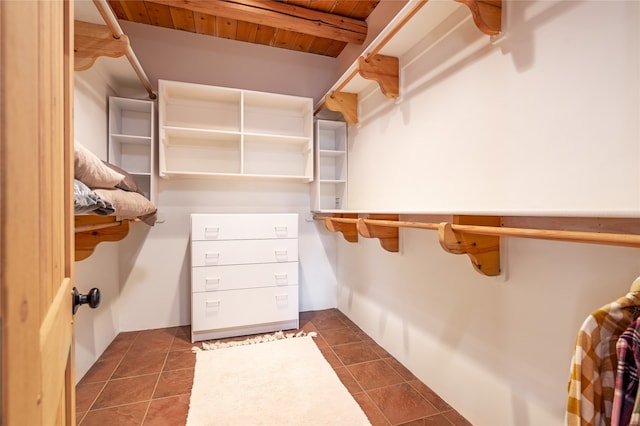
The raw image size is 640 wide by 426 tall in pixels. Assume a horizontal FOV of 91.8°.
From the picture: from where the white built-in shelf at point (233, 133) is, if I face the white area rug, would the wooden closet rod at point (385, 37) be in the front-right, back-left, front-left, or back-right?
front-left

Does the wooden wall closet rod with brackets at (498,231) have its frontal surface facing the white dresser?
no

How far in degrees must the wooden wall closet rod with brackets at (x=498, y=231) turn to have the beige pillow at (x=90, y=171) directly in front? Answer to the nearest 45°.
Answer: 0° — it already faces it

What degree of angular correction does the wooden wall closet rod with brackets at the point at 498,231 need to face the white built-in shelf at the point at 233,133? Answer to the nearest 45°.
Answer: approximately 45° to its right

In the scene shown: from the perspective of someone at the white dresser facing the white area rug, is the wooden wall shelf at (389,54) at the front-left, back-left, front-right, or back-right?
front-left

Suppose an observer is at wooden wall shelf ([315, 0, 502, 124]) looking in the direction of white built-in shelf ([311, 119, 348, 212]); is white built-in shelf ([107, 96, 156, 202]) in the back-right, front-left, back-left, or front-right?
front-left

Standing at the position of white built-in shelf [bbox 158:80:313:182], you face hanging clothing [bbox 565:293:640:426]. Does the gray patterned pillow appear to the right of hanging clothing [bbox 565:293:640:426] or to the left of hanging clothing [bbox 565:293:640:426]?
right

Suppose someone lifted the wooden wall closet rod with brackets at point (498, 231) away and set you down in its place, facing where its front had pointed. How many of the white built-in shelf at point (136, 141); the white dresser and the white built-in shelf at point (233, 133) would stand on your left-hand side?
0

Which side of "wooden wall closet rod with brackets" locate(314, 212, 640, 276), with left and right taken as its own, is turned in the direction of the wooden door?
front

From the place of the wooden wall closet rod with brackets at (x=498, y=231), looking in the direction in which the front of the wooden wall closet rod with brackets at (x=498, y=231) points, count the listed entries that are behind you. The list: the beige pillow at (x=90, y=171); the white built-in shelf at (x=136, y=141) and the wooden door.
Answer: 0

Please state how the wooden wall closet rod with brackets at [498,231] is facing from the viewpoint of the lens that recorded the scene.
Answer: facing the viewer and to the left of the viewer

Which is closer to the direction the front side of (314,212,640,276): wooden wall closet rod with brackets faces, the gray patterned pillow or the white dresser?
the gray patterned pillow
